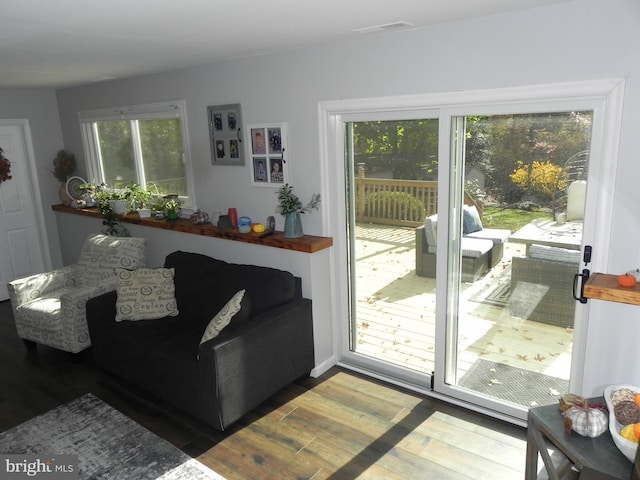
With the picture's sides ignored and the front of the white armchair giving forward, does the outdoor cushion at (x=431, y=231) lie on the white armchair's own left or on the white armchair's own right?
on the white armchair's own left

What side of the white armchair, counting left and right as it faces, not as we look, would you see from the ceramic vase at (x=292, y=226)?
left

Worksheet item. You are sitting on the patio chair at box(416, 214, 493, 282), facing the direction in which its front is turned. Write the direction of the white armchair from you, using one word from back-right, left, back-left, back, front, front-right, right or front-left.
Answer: back-right

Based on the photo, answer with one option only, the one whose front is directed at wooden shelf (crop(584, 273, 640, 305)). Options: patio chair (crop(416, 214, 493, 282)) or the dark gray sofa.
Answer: the patio chair

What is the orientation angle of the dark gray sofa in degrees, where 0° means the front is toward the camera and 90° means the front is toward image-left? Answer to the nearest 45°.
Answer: approximately 45°

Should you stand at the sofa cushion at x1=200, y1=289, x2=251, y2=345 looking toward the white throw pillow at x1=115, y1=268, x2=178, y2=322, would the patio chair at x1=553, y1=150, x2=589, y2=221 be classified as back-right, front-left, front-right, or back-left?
back-right

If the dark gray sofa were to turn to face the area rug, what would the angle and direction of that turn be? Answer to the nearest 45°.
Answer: approximately 45° to its right

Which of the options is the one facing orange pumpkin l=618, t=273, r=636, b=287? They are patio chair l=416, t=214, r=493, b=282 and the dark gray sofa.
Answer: the patio chair

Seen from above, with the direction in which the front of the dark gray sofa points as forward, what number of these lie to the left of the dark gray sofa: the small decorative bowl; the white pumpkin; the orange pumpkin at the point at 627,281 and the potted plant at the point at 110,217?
3

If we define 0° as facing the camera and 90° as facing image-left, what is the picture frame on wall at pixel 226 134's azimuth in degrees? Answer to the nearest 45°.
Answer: approximately 45°

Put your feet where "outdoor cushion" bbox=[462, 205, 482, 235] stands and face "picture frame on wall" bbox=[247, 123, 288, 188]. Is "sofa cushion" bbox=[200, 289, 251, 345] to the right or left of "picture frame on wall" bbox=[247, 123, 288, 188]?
left
